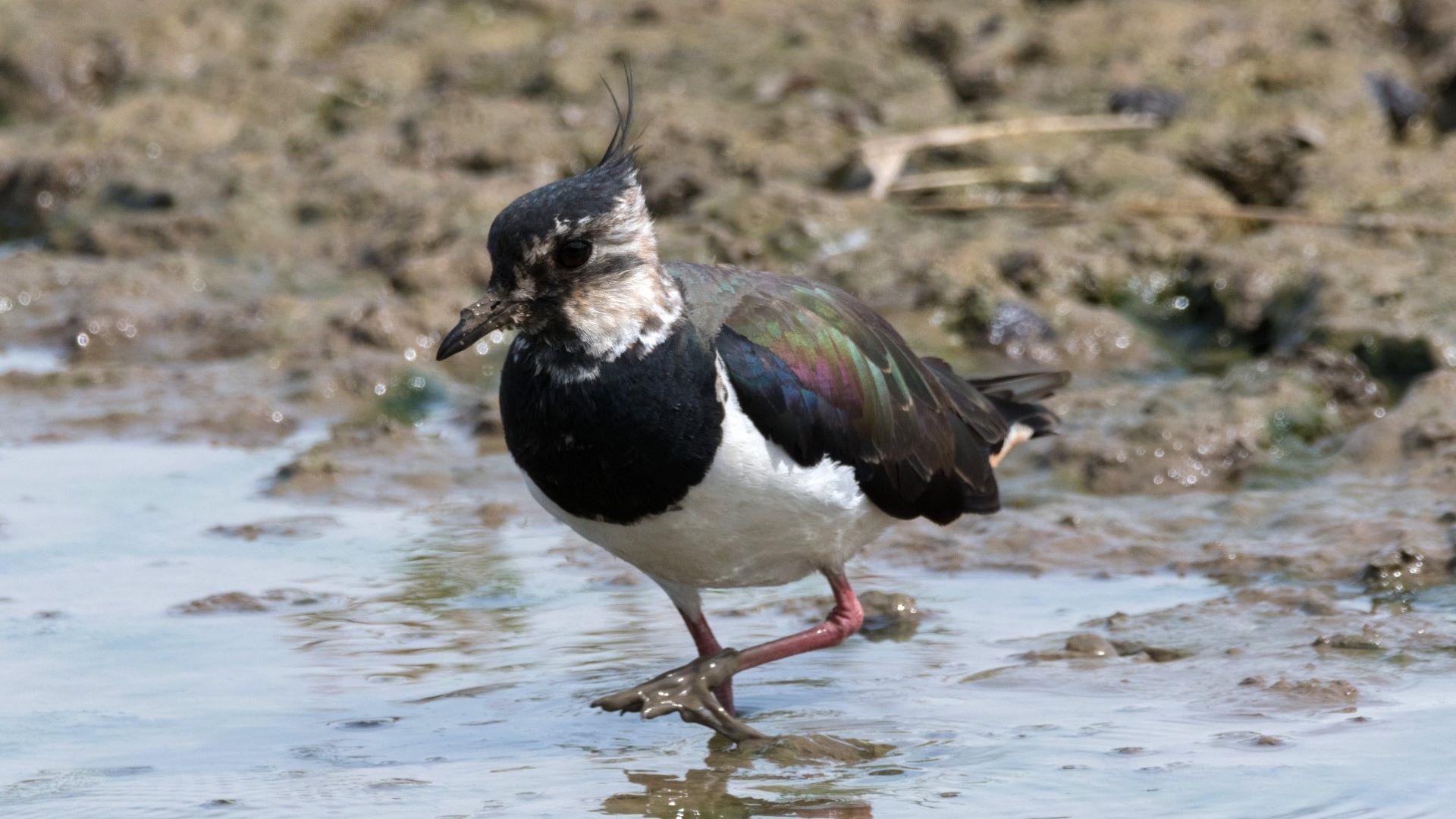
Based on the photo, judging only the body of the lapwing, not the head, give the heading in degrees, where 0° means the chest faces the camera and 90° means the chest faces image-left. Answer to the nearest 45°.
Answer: approximately 45°

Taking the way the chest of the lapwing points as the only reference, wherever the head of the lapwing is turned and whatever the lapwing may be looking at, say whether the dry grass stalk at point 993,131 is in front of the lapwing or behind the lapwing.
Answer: behind
